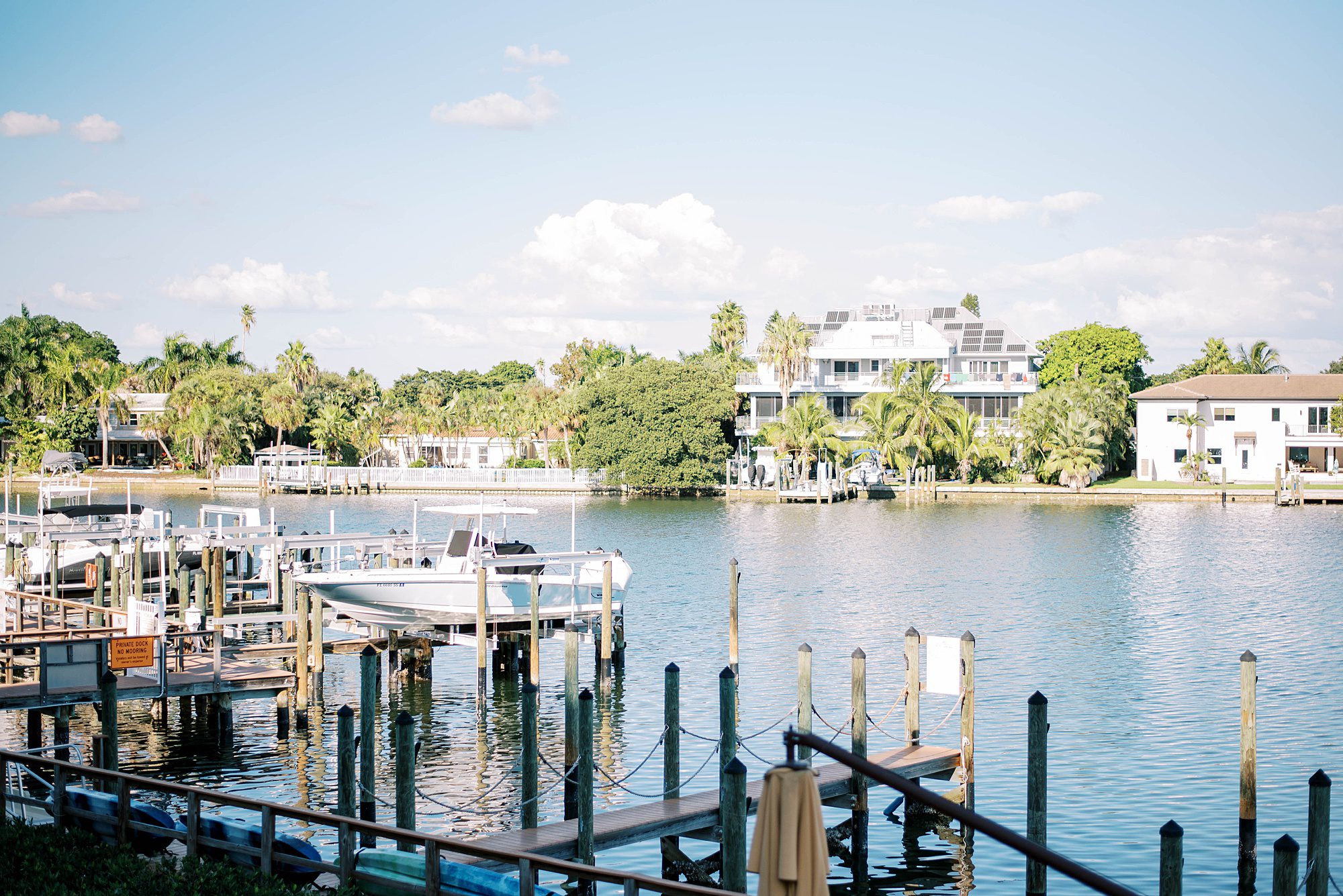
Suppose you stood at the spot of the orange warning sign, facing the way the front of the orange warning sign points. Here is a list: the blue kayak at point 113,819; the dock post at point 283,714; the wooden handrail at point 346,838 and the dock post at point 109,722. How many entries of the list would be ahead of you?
3

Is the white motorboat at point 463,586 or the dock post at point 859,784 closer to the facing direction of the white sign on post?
the dock post

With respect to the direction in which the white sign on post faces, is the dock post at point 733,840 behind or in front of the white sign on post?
in front

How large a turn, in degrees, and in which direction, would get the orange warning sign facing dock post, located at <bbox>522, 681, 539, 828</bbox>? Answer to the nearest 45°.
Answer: approximately 45° to its left

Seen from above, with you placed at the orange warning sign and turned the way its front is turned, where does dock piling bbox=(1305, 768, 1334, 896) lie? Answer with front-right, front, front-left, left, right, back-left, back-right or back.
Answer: front-left

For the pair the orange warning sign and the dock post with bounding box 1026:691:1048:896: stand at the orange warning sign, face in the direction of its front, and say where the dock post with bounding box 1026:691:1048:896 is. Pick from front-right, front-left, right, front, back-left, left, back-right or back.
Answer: front-left

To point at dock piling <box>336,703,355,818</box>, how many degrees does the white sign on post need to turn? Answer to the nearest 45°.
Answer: approximately 45° to its right

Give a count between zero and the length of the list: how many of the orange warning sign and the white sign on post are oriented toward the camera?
2

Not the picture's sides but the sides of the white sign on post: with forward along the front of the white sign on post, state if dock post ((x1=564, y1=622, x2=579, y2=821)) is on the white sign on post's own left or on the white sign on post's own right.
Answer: on the white sign on post's own right

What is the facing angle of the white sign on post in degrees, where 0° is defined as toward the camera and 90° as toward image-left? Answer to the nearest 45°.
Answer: approximately 0°

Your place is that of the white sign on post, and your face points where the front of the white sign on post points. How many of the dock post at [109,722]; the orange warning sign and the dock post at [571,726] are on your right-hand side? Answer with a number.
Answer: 3

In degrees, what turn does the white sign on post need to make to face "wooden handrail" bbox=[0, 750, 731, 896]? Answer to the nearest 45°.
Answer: approximately 45° to its right
